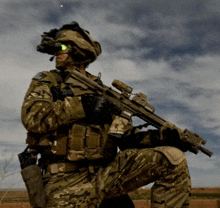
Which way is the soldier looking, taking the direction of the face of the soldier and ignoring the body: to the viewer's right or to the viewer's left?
to the viewer's left

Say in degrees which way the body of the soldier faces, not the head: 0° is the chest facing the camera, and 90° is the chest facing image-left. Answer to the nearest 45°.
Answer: approximately 315°
